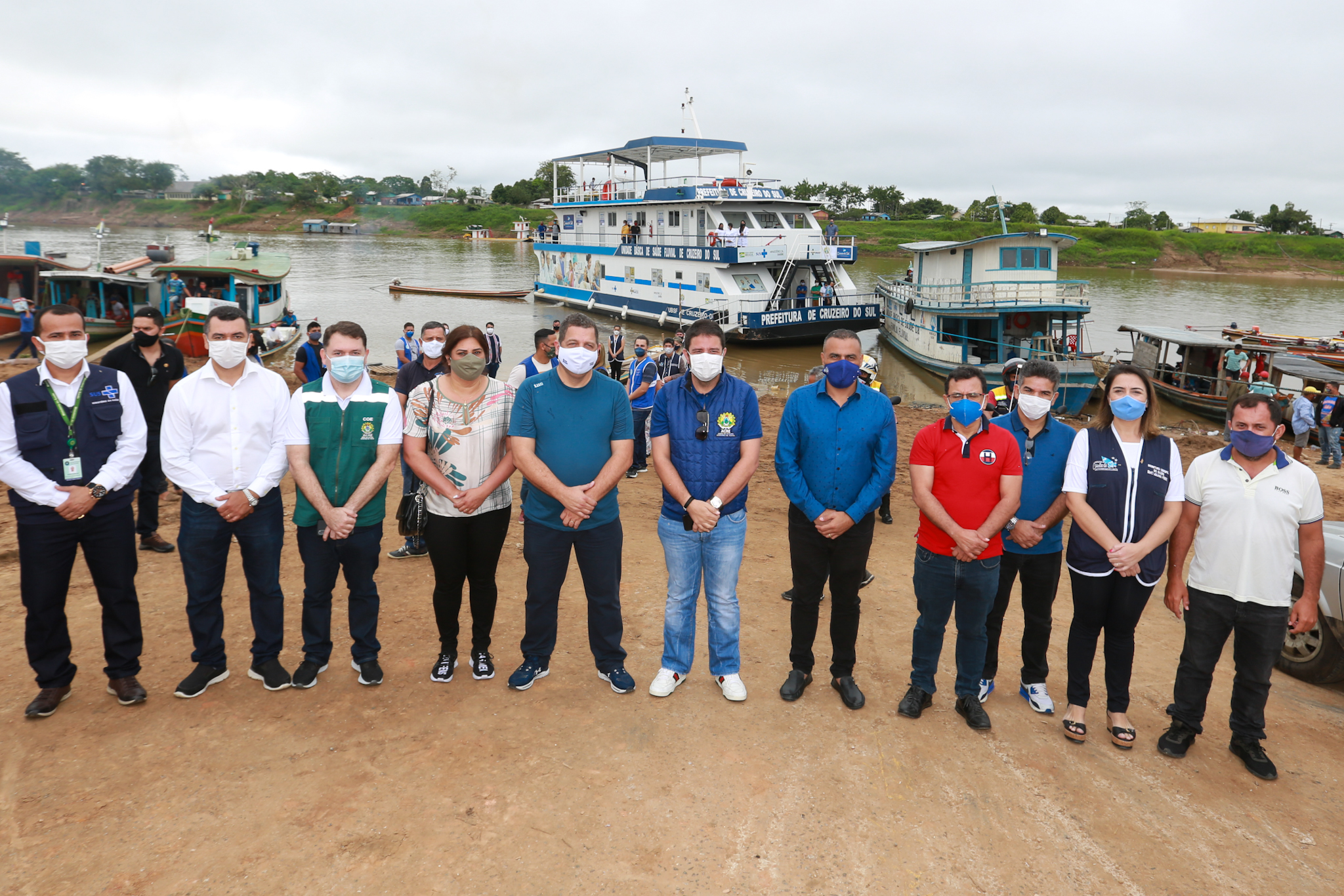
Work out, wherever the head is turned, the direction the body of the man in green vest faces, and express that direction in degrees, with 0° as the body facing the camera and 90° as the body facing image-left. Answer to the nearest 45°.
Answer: approximately 0°

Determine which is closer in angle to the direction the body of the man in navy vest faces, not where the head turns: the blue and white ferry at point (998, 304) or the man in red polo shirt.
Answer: the man in red polo shirt

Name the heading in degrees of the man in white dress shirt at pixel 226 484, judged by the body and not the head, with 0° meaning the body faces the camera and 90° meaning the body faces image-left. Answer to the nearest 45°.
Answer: approximately 0°

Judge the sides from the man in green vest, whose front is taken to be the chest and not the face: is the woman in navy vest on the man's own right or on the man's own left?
on the man's own left

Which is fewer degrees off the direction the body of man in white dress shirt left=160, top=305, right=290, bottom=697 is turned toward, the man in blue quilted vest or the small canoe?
the man in blue quilted vest
